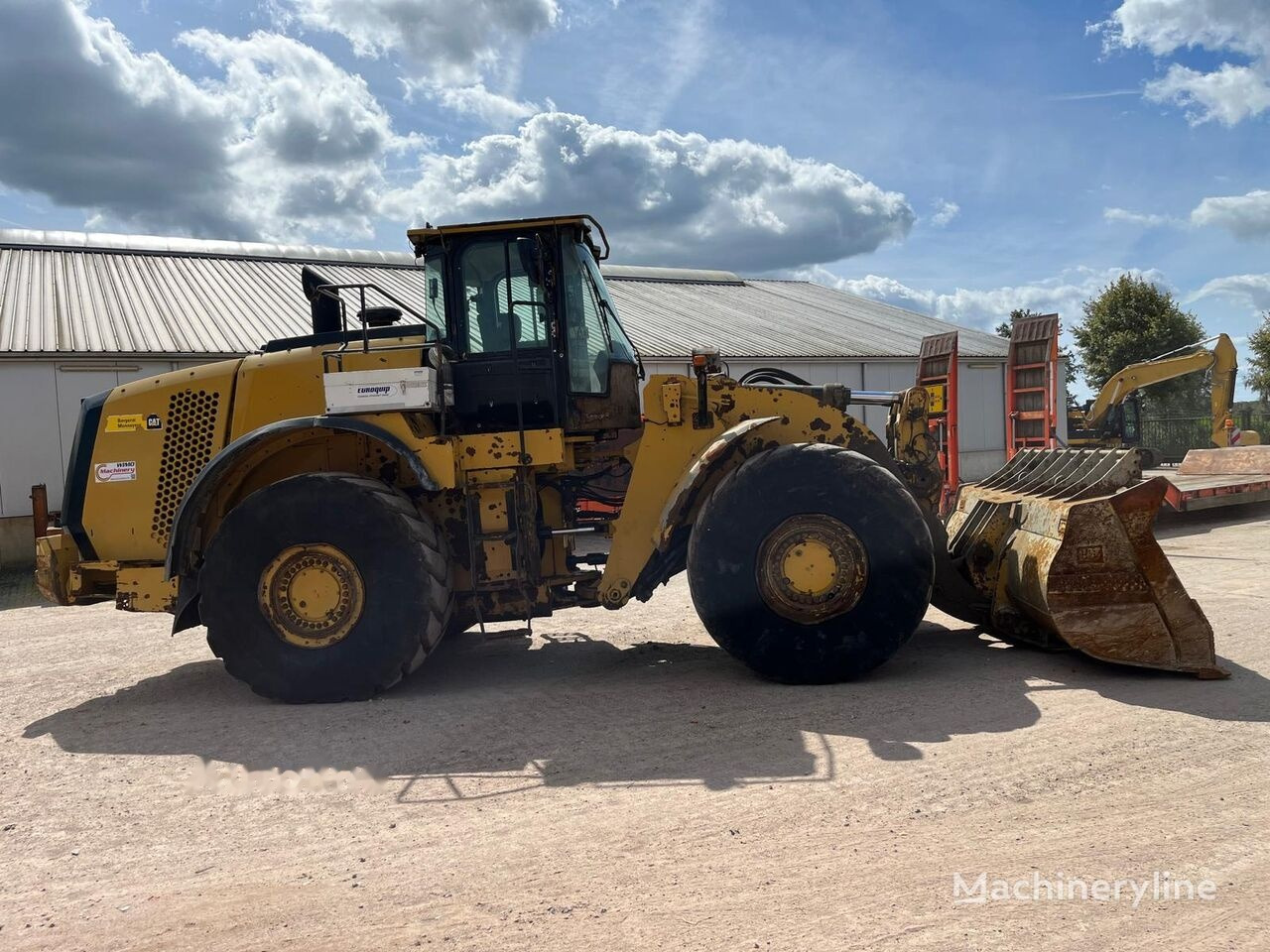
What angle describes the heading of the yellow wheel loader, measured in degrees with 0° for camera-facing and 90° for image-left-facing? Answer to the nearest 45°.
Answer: approximately 270°

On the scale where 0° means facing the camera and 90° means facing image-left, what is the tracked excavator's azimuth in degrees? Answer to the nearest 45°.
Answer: approximately 270°

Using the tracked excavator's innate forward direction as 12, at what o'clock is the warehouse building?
The warehouse building is roughly at 5 o'clock from the tracked excavator.

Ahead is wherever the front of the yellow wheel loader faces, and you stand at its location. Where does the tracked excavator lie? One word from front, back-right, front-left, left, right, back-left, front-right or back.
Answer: front-left

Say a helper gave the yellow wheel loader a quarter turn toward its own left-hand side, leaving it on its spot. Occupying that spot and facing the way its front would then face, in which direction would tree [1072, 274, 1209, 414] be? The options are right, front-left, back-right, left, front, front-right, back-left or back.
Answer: front-right

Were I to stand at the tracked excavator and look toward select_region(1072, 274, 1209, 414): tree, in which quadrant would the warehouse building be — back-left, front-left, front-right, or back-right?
back-left

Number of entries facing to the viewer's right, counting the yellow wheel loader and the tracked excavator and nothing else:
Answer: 2

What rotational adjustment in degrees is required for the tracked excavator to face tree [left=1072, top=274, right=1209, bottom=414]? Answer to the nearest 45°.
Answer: approximately 90° to its left

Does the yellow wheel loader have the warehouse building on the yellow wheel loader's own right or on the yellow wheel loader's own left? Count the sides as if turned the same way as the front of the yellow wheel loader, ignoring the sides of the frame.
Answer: on the yellow wheel loader's own left

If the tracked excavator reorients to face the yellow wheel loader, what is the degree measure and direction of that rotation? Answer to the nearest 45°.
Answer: approximately 90° to its right
